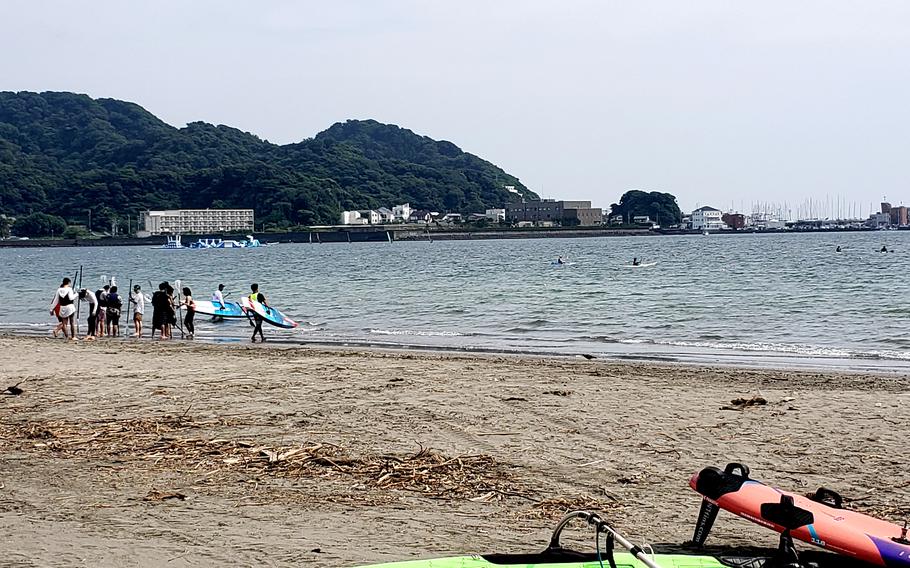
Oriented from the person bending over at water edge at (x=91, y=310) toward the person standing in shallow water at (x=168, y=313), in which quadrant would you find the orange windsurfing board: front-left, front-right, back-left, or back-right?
front-right
